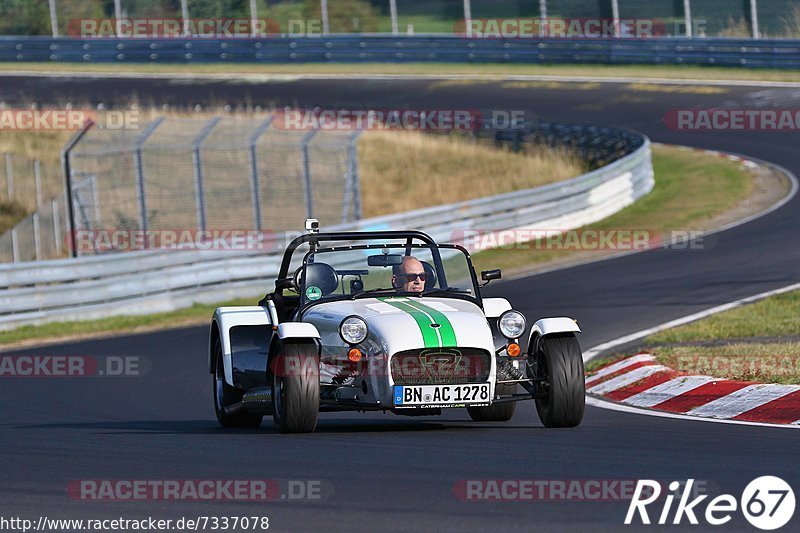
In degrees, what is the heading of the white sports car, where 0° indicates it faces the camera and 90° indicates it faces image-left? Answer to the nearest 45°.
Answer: approximately 0°

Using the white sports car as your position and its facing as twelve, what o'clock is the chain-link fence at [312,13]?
The chain-link fence is roughly at 6 o'clock from the white sports car.

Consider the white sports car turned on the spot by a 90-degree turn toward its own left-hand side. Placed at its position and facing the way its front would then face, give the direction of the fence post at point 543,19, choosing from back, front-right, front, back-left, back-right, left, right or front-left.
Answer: left

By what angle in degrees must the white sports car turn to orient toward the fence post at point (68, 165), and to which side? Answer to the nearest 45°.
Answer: approximately 180°

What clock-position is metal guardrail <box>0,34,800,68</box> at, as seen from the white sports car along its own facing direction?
The metal guardrail is roughly at 6 o'clock from the white sports car.

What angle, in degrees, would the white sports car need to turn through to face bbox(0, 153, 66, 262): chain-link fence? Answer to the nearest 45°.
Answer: approximately 180°

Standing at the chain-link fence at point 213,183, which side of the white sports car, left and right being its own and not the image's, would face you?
back
